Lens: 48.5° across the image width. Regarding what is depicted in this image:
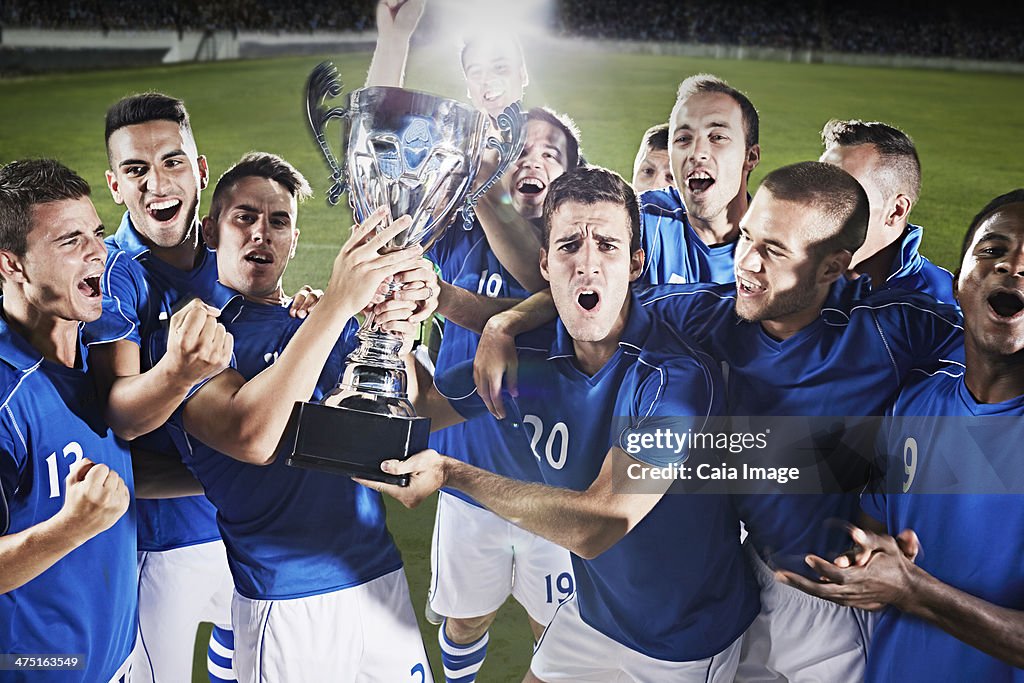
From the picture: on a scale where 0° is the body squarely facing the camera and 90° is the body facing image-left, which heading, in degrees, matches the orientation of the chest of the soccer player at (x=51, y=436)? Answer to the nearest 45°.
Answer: approximately 315°

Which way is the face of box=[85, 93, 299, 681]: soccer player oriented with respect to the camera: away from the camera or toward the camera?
toward the camera

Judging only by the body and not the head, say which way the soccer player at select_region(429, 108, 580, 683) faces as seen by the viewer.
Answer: toward the camera

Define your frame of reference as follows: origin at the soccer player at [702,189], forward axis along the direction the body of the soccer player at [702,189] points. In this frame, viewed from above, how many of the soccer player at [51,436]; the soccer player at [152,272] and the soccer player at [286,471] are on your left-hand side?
0

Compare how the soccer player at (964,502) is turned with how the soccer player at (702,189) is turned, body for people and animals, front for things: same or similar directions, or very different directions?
same or similar directions

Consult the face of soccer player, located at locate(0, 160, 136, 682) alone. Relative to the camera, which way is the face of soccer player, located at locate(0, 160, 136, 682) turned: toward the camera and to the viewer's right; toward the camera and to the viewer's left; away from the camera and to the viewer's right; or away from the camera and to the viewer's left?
toward the camera and to the viewer's right

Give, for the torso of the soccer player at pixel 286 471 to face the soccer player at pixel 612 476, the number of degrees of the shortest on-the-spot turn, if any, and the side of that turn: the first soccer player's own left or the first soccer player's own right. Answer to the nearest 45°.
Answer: approximately 45° to the first soccer player's own left

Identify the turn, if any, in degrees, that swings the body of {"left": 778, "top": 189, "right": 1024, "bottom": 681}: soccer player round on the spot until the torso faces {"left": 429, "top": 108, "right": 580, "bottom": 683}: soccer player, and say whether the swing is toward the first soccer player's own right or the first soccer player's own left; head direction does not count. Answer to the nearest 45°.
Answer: approximately 45° to the first soccer player's own right

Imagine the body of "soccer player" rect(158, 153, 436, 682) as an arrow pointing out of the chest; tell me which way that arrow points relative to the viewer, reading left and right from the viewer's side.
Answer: facing the viewer and to the right of the viewer

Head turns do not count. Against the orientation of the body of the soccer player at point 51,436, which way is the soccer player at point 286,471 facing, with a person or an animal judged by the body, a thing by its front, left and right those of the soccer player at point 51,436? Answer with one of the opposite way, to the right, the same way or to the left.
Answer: the same way

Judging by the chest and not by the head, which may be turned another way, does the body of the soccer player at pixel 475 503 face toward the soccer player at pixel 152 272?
no
